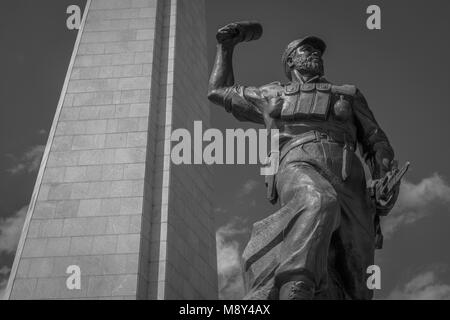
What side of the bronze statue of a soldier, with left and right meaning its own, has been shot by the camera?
front

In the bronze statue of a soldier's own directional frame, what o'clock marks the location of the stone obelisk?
The stone obelisk is roughly at 5 o'clock from the bronze statue of a soldier.
